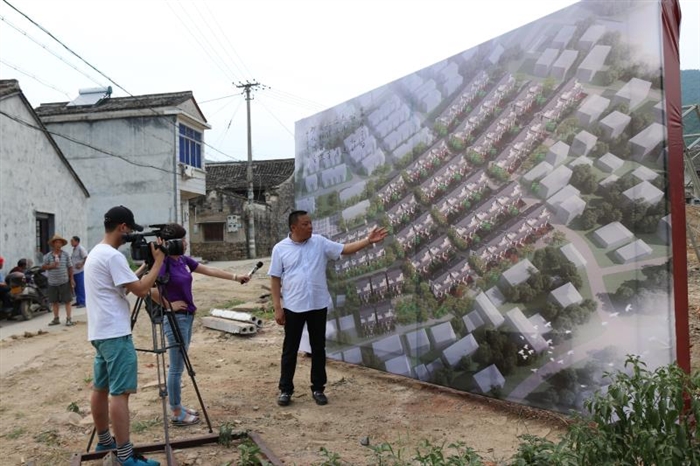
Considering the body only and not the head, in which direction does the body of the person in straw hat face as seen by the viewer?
toward the camera

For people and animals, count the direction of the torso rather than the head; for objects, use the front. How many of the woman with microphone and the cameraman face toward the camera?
0

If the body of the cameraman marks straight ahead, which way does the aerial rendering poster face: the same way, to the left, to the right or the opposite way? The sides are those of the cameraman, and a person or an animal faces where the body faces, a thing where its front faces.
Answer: the opposite way

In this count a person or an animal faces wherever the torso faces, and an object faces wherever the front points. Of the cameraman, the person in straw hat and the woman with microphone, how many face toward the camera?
1

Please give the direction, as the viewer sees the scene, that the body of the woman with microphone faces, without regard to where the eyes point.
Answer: to the viewer's right

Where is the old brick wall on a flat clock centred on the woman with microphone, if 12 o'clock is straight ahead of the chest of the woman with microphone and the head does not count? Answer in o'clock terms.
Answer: The old brick wall is roughly at 9 o'clock from the woman with microphone.

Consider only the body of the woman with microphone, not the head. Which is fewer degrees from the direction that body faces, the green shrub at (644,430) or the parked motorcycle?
the green shrub

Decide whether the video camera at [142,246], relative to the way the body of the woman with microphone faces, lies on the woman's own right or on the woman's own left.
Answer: on the woman's own right

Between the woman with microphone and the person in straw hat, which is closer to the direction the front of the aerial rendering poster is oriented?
the woman with microphone

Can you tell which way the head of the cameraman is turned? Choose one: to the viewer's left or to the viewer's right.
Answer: to the viewer's right

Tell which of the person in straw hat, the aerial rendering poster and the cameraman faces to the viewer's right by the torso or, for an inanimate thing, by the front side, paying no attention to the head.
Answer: the cameraman

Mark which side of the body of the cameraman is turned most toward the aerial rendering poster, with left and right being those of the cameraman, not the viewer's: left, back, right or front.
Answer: front

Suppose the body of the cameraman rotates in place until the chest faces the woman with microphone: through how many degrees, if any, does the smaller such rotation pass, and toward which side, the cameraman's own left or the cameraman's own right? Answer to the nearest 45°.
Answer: approximately 45° to the cameraman's own left

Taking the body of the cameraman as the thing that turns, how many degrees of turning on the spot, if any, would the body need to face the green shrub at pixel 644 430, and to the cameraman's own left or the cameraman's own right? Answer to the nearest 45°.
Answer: approximately 45° to the cameraman's own right

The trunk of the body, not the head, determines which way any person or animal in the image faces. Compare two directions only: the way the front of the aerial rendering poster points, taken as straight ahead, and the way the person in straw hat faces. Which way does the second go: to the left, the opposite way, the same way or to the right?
to the left

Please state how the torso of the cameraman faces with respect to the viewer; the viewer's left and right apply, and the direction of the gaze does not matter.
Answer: facing to the right of the viewer
